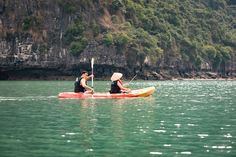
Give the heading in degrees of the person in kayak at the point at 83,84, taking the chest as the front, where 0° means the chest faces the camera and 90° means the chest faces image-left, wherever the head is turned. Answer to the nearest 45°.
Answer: approximately 270°
